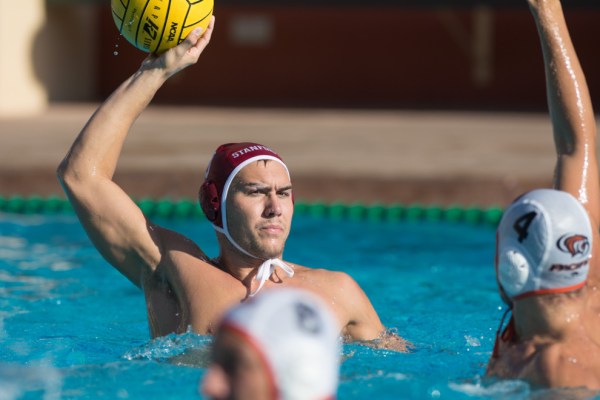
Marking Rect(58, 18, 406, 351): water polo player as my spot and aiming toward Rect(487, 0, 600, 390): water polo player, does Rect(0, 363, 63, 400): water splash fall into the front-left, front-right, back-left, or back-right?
back-right

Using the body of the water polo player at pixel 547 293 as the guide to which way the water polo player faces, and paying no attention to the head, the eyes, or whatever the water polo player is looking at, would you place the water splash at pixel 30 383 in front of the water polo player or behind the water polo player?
in front

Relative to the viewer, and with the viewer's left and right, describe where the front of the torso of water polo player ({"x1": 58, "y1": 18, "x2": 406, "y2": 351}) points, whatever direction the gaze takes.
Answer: facing the viewer and to the right of the viewer

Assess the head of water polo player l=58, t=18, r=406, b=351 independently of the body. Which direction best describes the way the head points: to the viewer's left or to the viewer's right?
to the viewer's right

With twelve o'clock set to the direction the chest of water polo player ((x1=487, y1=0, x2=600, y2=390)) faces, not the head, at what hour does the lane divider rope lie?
The lane divider rope is roughly at 1 o'clock from the water polo player.

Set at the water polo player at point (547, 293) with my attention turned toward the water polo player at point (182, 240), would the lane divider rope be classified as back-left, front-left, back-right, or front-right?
front-right

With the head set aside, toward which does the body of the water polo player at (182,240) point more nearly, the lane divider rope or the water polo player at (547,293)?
the water polo player

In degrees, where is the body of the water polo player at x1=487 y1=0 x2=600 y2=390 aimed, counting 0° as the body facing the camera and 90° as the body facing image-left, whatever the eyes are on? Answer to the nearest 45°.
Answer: approximately 135°

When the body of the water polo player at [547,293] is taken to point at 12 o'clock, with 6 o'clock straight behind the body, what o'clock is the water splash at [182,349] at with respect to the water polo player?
The water splash is roughly at 11 o'clock from the water polo player.

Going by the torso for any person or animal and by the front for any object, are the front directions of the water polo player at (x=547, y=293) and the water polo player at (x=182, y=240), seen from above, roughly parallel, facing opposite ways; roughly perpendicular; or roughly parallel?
roughly parallel, facing opposite ways
